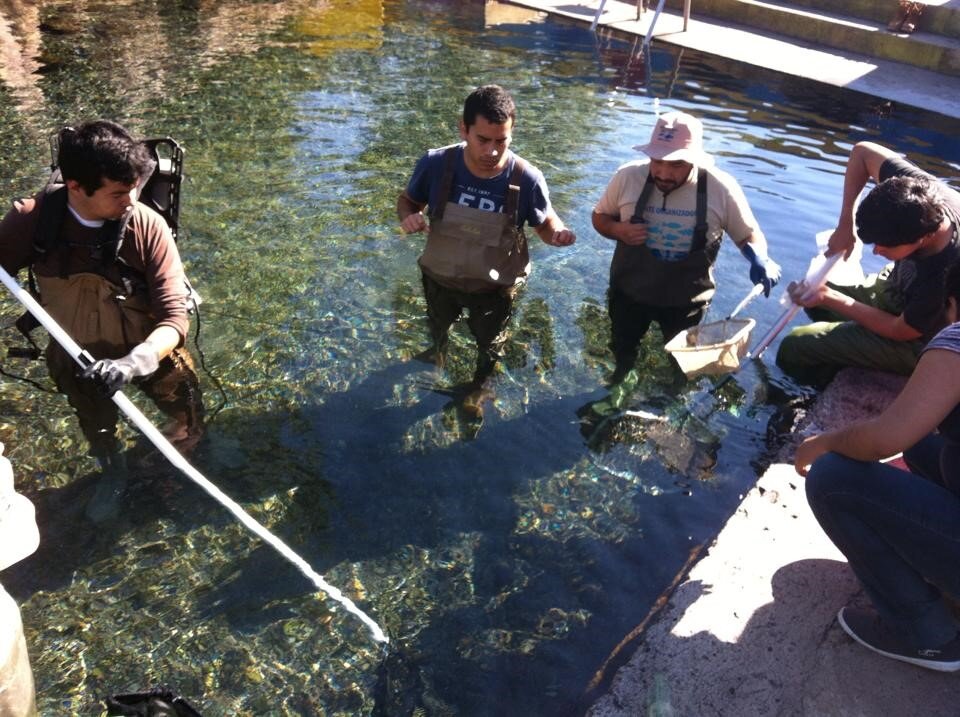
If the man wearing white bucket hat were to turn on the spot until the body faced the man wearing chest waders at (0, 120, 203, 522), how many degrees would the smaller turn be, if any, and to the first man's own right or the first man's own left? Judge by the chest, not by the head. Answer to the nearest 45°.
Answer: approximately 45° to the first man's own right

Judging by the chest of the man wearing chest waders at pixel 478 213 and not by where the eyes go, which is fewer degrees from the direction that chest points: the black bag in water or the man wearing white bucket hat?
the black bag in water

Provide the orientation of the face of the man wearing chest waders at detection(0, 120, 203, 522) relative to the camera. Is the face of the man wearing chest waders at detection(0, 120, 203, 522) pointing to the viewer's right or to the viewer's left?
to the viewer's right

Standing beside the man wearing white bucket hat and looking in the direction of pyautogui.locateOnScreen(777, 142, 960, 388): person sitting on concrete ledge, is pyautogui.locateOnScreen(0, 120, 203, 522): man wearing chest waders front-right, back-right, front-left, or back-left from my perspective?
back-right

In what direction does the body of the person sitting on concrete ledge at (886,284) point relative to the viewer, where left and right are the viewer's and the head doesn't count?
facing to the left of the viewer
